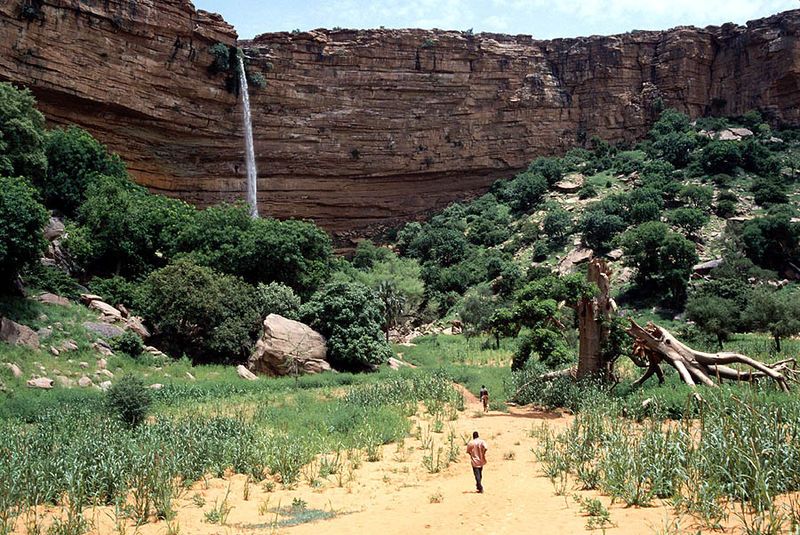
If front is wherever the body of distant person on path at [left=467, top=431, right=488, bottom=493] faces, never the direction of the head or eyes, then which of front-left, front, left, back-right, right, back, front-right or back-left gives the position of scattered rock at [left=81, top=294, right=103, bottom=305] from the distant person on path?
front-left

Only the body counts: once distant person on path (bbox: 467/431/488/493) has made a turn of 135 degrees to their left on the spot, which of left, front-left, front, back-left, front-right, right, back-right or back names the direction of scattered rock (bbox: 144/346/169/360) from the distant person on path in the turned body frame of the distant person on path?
right

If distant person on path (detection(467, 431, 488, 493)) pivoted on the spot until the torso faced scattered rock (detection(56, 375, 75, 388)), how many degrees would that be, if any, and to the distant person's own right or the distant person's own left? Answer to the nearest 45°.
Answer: approximately 45° to the distant person's own left

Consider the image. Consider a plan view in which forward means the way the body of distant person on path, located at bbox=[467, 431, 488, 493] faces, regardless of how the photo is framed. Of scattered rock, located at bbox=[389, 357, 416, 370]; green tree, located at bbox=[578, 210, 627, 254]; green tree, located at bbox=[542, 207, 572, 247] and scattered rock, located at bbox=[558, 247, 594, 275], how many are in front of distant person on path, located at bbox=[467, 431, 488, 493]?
4

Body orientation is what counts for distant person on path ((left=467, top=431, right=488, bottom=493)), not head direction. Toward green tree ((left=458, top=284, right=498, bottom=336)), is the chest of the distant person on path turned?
yes

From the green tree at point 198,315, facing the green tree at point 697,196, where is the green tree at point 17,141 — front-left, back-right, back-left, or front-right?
back-left

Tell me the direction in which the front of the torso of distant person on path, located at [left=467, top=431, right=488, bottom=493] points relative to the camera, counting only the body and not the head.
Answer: away from the camera

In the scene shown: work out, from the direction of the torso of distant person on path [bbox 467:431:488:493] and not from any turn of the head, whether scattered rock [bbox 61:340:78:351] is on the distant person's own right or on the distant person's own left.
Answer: on the distant person's own left

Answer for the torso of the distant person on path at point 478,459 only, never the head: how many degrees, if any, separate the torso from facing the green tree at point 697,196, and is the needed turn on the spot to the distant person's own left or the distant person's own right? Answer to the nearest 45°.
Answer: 0° — they already face it

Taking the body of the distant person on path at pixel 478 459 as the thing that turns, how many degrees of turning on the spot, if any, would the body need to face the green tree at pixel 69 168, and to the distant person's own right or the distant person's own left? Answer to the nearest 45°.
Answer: approximately 45° to the distant person's own left

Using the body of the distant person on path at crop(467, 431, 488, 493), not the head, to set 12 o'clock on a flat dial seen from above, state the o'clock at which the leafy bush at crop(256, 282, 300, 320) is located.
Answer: The leafy bush is roughly at 11 o'clock from the distant person on path.

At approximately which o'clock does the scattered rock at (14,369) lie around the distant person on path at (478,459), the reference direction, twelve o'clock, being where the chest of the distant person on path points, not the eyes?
The scattered rock is roughly at 10 o'clock from the distant person on path.

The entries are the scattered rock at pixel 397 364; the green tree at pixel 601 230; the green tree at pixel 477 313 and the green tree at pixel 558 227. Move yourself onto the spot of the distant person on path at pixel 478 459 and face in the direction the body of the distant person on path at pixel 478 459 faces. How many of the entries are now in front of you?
4

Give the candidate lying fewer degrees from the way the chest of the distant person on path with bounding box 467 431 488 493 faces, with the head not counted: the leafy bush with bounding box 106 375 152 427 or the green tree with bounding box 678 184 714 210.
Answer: the green tree

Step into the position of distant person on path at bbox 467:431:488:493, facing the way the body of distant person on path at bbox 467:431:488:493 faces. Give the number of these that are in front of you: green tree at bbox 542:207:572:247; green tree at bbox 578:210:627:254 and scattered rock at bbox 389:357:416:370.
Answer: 3

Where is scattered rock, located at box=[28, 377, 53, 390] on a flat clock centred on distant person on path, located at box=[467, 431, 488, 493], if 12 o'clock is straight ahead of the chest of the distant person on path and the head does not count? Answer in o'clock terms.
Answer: The scattered rock is roughly at 10 o'clock from the distant person on path.

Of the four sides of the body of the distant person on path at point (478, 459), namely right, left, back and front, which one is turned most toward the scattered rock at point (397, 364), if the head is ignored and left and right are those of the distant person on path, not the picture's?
front

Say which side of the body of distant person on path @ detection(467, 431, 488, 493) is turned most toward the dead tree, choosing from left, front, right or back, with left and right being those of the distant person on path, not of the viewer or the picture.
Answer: front

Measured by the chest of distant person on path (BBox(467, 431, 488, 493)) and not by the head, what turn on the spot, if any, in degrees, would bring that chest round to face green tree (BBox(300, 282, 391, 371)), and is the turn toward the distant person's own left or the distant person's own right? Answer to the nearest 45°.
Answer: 0° — they already face it
